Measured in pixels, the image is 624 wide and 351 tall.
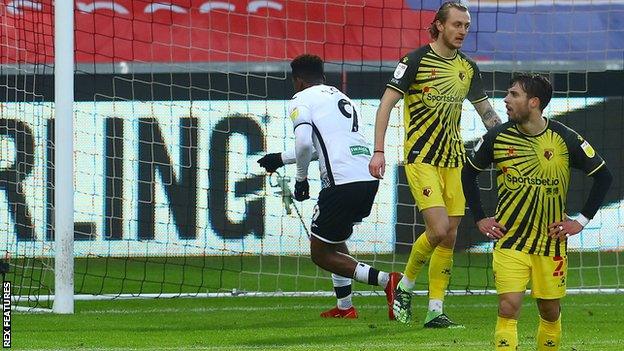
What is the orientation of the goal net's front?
toward the camera

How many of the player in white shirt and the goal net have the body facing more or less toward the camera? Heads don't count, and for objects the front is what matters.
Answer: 1

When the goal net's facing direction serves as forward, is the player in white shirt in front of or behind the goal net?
in front

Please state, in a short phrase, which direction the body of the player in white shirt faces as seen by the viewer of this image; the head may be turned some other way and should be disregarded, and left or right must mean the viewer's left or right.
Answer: facing away from the viewer and to the left of the viewer
